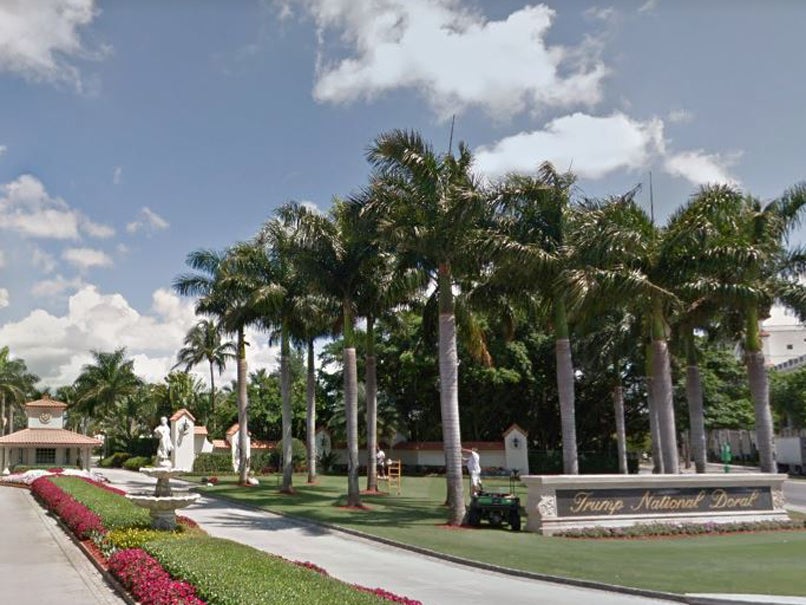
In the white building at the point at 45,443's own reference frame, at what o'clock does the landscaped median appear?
The landscaped median is roughly at 12 o'clock from the white building.

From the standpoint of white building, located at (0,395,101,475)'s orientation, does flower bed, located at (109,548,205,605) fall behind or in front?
in front

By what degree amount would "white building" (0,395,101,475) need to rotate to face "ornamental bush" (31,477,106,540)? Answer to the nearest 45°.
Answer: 0° — it already faces it

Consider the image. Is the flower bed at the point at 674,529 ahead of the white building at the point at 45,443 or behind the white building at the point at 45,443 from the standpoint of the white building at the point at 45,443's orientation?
ahead

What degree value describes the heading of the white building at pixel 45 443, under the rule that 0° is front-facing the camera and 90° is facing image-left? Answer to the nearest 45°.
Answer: approximately 0°

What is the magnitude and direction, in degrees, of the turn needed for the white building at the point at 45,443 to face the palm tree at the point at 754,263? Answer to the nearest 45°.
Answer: approximately 45° to its left

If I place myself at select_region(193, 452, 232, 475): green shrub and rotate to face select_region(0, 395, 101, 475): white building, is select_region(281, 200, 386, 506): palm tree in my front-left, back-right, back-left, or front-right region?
back-left

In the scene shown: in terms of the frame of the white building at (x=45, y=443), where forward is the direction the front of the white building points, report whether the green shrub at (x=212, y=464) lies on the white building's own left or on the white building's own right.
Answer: on the white building's own left
